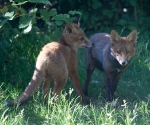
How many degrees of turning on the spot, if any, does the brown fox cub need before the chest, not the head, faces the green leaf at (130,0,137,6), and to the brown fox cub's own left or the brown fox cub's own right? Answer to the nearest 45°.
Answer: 0° — it already faces it

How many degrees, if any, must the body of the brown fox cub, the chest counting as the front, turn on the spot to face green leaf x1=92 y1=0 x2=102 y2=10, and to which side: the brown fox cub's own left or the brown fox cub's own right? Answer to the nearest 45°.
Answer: approximately 45° to the brown fox cub's own left

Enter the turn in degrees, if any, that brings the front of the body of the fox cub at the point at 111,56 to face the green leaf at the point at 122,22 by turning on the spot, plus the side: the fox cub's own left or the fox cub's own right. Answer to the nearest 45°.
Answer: approximately 135° to the fox cub's own left

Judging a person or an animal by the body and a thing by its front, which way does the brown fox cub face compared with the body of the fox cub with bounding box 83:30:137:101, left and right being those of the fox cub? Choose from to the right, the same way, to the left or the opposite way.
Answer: to the left

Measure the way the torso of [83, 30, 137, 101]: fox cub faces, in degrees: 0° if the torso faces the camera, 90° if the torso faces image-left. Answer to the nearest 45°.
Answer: approximately 315°

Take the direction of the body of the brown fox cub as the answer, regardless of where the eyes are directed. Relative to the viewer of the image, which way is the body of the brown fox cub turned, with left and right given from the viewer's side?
facing away from the viewer and to the right of the viewer

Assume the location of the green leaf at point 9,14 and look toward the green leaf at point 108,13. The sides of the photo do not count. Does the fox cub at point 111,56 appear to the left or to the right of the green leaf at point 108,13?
right

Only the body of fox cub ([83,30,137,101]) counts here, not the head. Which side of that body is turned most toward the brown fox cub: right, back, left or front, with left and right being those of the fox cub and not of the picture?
right

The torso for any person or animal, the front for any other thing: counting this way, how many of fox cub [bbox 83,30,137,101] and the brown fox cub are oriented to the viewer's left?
0
